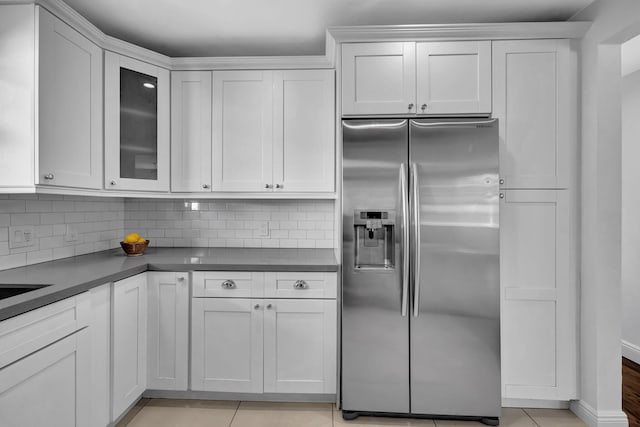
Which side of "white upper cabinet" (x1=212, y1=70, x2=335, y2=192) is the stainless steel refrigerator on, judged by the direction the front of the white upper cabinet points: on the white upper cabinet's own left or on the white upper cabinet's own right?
on the white upper cabinet's own left

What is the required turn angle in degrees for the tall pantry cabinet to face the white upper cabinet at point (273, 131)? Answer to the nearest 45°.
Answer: approximately 90° to its right

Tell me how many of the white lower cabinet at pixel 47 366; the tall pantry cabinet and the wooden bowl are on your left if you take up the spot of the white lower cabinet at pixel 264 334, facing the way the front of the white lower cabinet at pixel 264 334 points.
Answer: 1

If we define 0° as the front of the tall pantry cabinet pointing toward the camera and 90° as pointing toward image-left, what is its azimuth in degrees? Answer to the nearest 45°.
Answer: approximately 0°

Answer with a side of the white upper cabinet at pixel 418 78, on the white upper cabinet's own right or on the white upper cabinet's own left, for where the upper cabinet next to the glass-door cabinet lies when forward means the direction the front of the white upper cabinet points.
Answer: on the white upper cabinet's own right

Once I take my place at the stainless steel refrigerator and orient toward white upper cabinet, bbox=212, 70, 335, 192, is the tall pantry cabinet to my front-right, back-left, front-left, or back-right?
back-right

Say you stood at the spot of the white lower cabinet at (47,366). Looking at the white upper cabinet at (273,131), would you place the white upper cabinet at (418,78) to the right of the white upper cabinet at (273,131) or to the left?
right

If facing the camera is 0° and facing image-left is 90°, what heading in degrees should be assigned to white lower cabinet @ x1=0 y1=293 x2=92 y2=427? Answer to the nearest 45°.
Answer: approximately 315°

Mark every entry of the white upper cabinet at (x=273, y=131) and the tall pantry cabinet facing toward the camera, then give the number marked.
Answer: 2

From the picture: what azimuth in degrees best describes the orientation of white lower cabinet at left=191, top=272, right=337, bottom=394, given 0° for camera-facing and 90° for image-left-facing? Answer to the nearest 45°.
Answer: approximately 0°

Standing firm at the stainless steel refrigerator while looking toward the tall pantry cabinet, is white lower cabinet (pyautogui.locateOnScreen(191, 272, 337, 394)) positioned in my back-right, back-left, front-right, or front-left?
back-left
